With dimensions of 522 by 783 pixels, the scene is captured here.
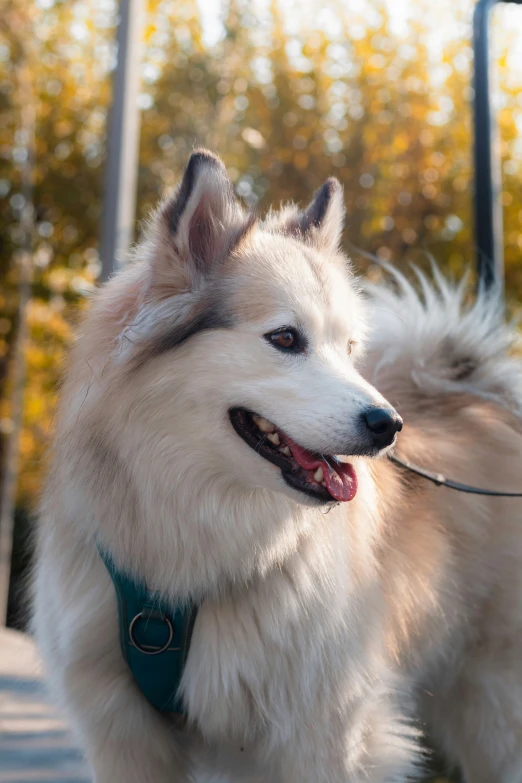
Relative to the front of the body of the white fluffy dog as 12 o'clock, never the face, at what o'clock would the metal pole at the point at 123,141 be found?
The metal pole is roughly at 4 o'clock from the white fluffy dog.

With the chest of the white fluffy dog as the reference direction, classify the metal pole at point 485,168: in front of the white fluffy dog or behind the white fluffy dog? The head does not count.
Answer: behind

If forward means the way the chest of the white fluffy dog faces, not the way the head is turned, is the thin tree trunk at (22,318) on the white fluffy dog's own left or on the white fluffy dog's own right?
on the white fluffy dog's own right

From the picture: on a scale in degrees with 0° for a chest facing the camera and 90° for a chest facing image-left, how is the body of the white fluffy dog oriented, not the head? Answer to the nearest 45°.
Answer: approximately 45°
